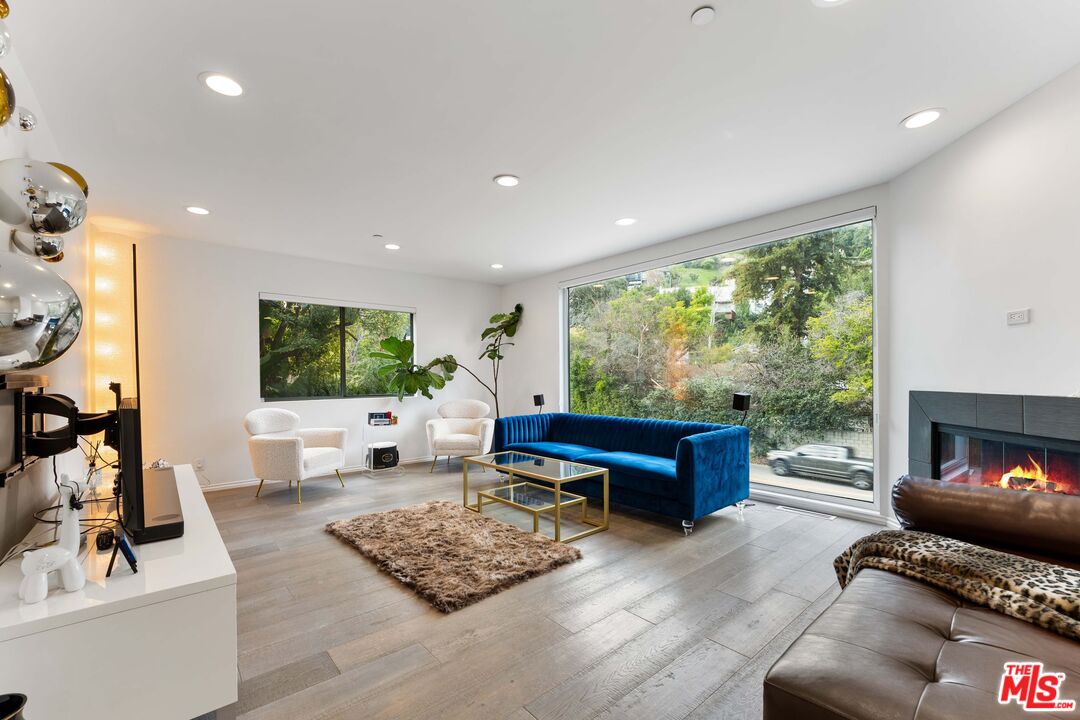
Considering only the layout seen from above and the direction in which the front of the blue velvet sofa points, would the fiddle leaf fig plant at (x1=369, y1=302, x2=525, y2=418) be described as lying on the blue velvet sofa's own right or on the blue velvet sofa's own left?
on the blue velvet sofa's own right

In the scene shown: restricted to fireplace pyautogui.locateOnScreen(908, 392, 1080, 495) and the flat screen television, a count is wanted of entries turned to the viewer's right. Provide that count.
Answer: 1

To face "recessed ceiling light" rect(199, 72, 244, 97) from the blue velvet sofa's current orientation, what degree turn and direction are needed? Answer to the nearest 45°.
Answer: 0° — it already faces it

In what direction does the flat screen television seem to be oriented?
to the viewer's right

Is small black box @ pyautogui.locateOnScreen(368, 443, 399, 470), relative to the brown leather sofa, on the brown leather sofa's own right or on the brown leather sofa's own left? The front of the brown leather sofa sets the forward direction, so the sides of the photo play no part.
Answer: on the brown leather sofa's own right

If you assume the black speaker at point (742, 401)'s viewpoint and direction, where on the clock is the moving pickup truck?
The moving pickup truck is roughly at 7 o'clock from the black speaker.

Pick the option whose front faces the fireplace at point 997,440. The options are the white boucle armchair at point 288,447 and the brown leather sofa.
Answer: the white boucle armchair

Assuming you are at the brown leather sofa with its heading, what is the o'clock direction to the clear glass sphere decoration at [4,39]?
The clear glass sphere decoration is roughly at 12 o'clock from the brown leather sofa.

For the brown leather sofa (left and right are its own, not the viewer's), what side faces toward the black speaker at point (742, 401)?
right

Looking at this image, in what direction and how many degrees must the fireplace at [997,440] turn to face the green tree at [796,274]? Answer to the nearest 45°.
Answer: approximately 90° to its right
